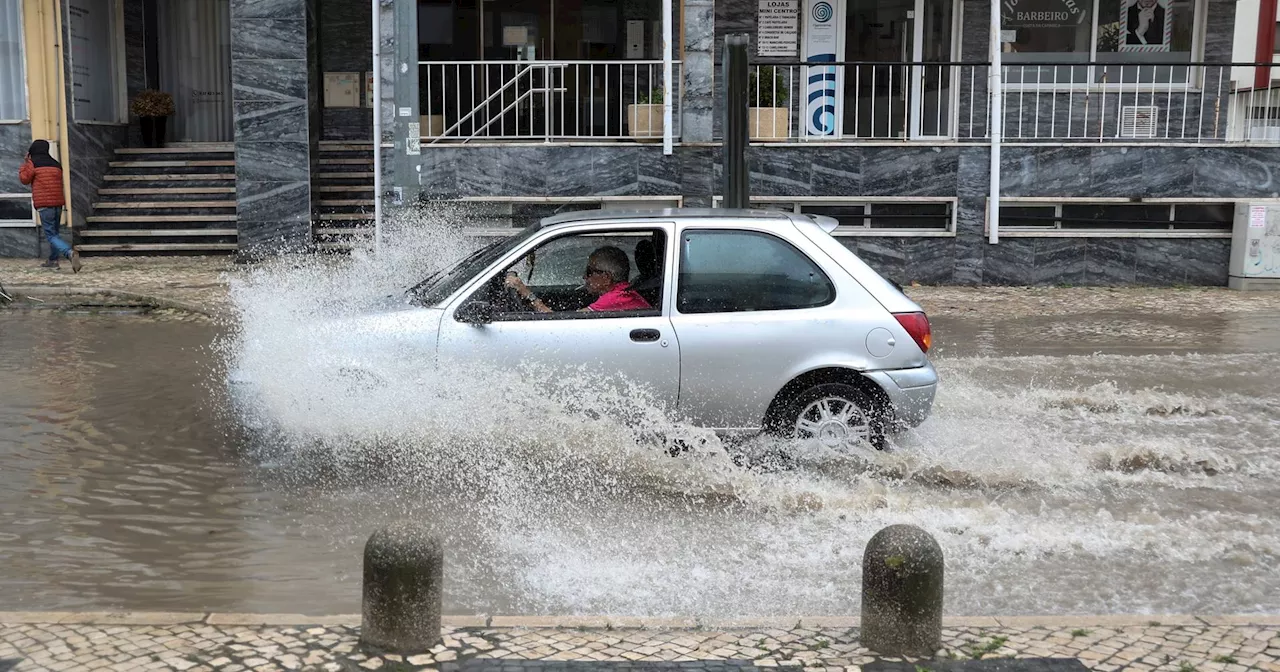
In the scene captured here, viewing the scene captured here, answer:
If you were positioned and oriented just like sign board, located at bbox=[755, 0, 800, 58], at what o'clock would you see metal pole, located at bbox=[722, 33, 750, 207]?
The metal pole is roughly at 12 o'clock from the sign board.

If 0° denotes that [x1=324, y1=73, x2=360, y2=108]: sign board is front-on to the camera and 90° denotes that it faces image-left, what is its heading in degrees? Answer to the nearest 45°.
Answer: approximately 0°

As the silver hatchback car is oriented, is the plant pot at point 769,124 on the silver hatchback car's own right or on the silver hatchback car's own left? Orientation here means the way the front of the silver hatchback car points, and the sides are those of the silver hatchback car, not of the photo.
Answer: on the silver hatchback car's own right

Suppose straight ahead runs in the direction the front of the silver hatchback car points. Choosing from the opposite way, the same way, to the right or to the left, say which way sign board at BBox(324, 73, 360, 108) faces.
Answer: to the left

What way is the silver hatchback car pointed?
to the viewer's left

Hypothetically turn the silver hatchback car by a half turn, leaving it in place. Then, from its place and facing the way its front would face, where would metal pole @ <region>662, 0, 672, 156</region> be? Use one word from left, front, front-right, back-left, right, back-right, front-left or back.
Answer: left

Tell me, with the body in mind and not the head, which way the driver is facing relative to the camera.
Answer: to the viewer's left

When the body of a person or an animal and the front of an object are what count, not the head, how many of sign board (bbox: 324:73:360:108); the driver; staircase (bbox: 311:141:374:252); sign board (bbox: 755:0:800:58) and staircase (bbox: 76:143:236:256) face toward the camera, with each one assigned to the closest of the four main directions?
4

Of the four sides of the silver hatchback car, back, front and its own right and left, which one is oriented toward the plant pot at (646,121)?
right

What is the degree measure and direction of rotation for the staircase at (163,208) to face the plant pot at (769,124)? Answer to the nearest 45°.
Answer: approximately 45° to its left

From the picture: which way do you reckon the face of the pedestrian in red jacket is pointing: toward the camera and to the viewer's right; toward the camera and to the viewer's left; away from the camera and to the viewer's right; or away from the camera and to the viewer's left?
away from the camera and to the viewer's left

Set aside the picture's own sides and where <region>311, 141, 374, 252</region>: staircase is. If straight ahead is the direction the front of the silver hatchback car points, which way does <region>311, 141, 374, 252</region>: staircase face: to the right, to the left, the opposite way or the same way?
to the left

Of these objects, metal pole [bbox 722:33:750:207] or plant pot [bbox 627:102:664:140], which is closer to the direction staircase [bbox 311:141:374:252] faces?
the metal pole

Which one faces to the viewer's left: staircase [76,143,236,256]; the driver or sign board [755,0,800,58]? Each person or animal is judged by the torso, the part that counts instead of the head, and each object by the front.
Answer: the driver
